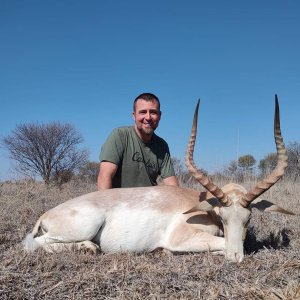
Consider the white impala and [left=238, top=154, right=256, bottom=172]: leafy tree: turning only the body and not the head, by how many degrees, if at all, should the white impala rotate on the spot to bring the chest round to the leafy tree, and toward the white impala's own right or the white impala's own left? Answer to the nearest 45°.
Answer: approximately 90° to the white impala's own left

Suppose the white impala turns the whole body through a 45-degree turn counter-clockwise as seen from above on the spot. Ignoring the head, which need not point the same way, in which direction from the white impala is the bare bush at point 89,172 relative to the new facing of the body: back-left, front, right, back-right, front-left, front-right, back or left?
front-left

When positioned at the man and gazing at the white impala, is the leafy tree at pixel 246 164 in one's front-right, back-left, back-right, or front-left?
back-left

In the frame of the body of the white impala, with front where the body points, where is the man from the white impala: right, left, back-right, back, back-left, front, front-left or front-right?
left

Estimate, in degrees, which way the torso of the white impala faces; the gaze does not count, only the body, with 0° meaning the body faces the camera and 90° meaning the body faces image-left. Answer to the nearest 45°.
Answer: approximately 270°
